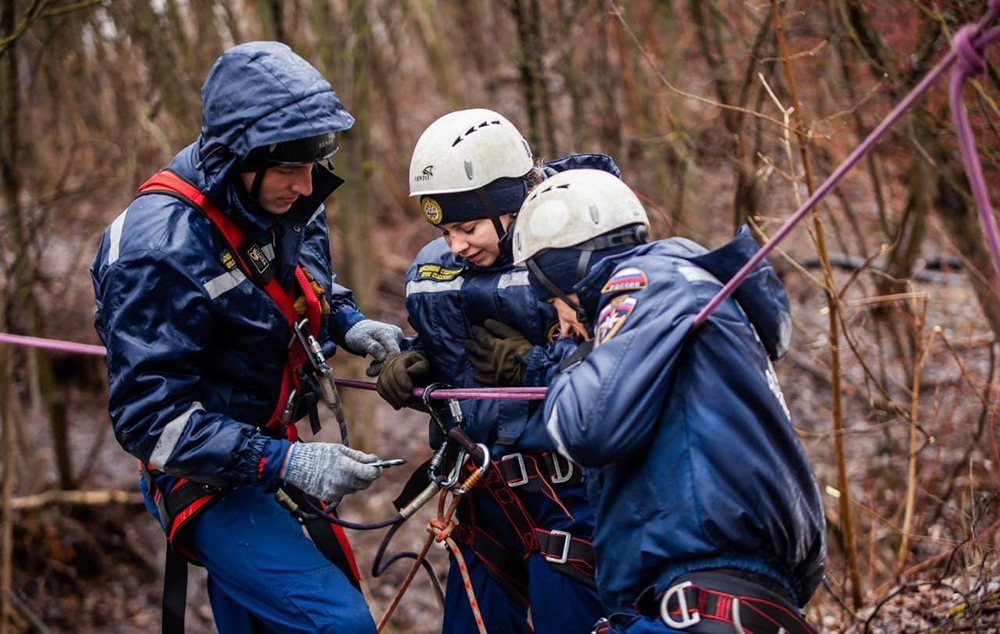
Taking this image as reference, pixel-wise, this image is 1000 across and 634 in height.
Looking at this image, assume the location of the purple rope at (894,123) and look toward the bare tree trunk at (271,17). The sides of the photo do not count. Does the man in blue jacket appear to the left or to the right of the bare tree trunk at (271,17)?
left

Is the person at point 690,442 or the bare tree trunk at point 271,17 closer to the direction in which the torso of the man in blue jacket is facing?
the person

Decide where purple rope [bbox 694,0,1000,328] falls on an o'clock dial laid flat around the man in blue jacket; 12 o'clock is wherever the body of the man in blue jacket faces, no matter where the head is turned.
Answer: The purple rope is roughly at 12 o'clock from the man in blue jacket.

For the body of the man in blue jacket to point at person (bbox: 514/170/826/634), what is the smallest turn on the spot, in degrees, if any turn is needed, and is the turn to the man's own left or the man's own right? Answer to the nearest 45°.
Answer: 0° — they already face them

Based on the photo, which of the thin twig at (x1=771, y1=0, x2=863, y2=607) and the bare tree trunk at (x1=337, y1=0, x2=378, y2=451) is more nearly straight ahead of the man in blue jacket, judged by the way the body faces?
the thin twig

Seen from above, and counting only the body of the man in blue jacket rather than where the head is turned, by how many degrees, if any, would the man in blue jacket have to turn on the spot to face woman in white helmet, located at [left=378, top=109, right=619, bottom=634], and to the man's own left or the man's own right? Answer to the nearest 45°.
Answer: approximately 45° to the man's own left

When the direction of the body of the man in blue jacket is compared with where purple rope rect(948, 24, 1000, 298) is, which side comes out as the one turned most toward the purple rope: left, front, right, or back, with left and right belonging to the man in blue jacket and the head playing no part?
front

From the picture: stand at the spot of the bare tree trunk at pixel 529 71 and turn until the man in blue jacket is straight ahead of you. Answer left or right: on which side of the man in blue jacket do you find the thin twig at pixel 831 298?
left

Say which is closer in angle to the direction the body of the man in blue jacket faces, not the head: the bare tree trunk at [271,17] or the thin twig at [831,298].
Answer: the thin twig

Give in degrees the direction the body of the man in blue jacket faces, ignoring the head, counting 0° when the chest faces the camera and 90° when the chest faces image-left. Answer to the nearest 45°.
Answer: approximately 315°

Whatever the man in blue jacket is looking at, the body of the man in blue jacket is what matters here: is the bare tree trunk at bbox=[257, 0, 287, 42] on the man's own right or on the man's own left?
on the man's own left

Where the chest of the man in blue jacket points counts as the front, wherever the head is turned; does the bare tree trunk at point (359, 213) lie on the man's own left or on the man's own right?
on the man's own left
